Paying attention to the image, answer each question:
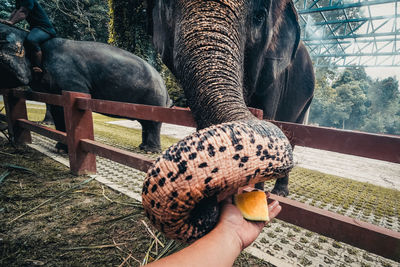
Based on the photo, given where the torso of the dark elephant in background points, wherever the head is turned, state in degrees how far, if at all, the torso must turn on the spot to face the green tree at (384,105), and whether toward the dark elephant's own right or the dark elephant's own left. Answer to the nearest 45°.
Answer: approximately 180°

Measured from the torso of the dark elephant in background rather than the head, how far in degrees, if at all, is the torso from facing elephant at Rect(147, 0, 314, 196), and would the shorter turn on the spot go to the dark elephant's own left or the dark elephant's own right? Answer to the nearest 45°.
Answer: approximately 90° to the dark elephant's own left

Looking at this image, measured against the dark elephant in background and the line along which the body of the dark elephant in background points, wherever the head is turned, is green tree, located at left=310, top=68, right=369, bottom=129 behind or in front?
behind

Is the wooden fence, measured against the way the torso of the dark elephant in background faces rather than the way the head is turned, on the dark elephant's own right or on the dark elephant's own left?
on the dark elephant's own left

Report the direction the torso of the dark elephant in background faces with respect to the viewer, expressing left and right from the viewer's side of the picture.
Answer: facing to the left of the viewer
